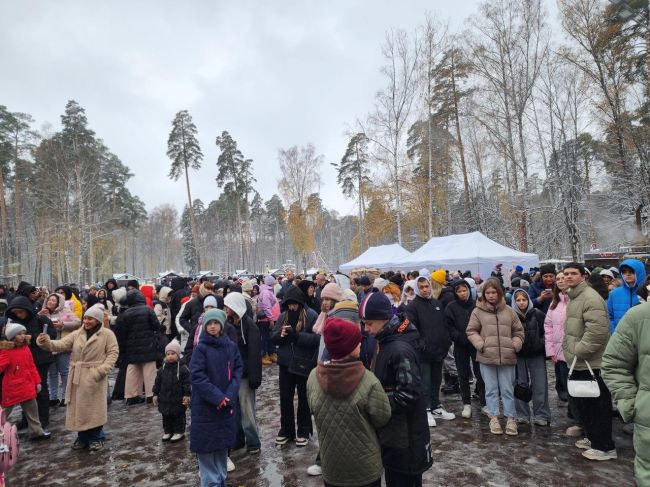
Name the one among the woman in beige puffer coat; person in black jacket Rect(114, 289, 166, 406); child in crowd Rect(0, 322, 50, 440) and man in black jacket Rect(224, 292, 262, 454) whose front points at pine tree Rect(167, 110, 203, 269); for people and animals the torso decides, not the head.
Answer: person in black jacket Rect(114, 289, 166, 406)

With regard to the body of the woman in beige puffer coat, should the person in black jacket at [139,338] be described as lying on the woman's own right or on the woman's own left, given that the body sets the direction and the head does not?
on the woman's own right

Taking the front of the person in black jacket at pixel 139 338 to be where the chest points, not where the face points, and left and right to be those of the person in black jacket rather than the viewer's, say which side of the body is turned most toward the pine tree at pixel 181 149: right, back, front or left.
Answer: front

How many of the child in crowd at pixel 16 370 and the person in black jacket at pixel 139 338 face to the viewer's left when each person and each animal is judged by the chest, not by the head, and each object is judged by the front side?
0

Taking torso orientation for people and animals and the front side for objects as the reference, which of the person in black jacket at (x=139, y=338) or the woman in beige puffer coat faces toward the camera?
the woman in beige puffer coat

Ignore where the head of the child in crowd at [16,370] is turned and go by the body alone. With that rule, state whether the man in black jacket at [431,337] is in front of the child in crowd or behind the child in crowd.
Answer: in front

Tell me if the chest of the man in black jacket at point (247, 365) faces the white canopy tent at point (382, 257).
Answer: no

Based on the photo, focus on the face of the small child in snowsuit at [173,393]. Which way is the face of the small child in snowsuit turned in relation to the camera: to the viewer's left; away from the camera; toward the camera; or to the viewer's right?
toward the camera

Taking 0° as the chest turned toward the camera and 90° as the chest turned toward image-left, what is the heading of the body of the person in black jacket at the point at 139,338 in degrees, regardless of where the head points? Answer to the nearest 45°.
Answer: approximately 180°

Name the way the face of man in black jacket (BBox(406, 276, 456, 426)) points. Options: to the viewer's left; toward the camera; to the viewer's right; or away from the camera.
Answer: toward the camera

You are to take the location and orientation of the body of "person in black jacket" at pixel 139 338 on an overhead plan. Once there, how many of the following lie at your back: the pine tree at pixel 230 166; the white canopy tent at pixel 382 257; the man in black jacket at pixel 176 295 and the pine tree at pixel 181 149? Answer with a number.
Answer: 0

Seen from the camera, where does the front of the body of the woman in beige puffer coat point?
toward the camera

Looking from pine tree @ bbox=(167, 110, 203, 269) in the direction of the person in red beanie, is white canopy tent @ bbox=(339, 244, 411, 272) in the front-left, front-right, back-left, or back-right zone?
front-left

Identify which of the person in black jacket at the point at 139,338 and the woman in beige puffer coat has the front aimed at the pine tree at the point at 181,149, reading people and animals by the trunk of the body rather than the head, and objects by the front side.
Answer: the person in black jacket

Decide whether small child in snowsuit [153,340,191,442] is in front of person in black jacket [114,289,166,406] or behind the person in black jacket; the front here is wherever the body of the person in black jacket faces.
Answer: behind

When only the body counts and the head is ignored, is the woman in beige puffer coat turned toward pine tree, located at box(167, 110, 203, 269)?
no

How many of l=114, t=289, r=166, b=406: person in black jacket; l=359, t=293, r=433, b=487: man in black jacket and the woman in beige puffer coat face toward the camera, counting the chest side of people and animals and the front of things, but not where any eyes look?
1
